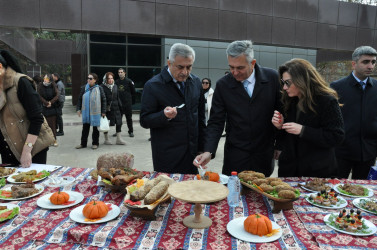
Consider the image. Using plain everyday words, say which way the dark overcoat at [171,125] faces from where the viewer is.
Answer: facing the viewer and to the right of the viewer

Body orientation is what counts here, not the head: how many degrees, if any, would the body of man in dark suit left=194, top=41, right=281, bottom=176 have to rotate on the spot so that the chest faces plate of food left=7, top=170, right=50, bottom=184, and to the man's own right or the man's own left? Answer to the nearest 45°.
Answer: approximately 90° to the man's own right

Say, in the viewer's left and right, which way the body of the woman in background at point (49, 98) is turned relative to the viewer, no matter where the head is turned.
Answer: facing the viewer

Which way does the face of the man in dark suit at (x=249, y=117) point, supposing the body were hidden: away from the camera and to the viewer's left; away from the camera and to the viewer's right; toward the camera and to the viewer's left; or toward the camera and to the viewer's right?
toward the camera and to the viewer's left

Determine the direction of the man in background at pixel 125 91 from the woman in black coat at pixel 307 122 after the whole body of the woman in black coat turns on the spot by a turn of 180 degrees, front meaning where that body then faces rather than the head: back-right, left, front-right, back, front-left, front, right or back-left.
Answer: left

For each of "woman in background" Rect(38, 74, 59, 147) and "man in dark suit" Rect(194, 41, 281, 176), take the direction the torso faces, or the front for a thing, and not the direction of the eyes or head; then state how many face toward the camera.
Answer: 2

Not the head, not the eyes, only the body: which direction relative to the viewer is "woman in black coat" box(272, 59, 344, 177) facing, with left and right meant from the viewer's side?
facing the viewer and to the left of the viewer
